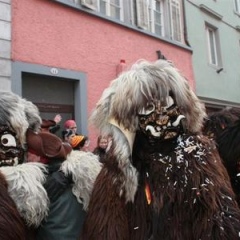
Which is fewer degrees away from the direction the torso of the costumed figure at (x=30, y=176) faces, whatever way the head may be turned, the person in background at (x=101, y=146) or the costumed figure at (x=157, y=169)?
the costumed figure

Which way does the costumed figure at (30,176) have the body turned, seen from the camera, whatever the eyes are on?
toward the camera

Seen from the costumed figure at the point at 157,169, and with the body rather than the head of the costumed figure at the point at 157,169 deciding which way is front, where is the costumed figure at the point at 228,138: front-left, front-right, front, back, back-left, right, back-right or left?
back-left

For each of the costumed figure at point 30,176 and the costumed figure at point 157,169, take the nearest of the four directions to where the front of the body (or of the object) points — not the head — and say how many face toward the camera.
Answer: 2

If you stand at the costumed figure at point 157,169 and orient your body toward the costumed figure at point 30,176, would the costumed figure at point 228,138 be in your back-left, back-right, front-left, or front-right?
back-right

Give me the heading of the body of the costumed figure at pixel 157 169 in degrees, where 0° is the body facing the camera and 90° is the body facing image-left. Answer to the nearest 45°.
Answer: approximately 0°

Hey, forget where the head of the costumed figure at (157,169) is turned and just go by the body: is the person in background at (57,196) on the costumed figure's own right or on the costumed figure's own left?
on the costumed figure's own right

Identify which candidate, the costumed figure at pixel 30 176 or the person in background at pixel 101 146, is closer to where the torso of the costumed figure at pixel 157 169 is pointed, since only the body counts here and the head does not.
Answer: the costumed figure

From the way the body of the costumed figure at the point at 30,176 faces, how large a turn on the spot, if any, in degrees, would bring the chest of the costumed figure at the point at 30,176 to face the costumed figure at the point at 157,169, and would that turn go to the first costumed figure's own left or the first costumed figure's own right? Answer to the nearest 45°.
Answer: approximately 45° to the first costumed figure's own left
